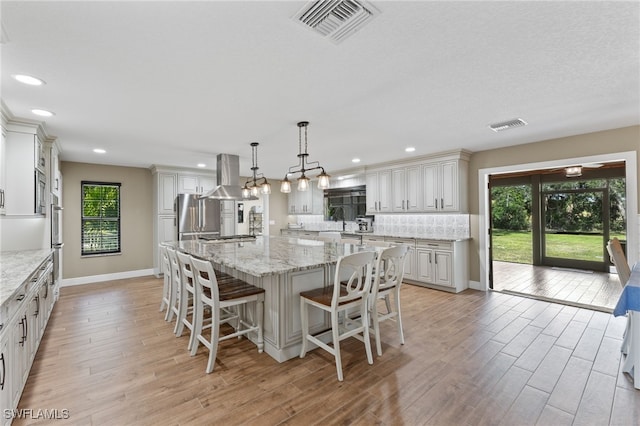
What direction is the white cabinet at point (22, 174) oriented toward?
to the viewer's right

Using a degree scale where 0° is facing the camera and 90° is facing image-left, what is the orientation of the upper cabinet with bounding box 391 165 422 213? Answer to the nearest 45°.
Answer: approximately 45°

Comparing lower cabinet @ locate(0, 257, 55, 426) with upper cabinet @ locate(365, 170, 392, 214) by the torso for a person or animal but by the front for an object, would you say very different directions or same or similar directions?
very different directions

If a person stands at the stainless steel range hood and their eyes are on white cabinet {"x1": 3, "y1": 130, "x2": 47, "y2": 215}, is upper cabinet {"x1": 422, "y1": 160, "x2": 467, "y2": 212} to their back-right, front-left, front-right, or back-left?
back-left

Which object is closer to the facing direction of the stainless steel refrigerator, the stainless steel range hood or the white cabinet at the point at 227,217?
the stainless steel range hood

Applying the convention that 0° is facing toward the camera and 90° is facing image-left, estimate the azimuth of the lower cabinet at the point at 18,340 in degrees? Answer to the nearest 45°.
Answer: approximately 270°

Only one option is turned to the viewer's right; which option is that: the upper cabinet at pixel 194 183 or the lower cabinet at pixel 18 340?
the lower cabinet

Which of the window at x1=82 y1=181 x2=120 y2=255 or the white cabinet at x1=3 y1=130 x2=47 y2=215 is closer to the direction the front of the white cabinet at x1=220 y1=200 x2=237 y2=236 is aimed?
the white cabinet

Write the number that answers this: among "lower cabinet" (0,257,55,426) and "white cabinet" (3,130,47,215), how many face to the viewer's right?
2
